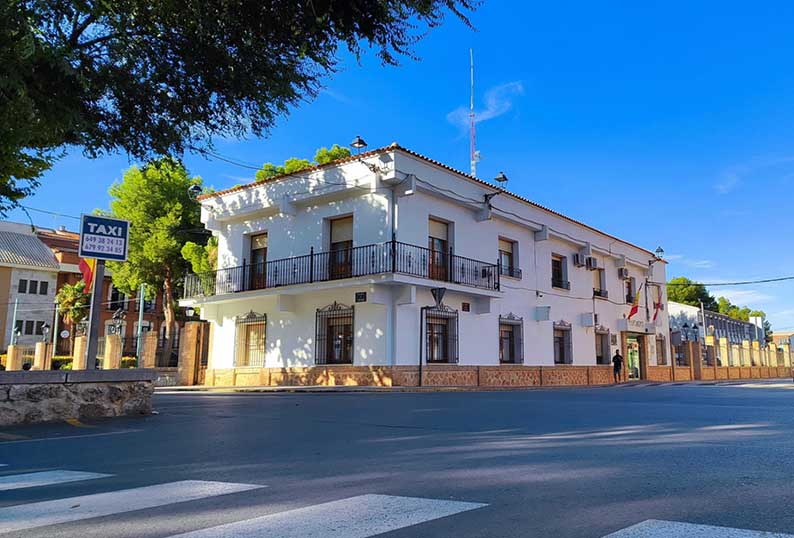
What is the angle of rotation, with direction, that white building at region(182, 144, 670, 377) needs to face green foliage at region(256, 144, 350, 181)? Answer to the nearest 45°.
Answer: approximately 180°

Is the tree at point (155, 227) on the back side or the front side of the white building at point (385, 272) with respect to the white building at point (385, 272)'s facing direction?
on the back side

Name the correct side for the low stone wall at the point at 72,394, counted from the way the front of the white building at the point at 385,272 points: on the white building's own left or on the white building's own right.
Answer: on the white building's own right

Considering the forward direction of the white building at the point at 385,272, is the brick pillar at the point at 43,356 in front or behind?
behind

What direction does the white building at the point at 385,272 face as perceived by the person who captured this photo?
facing the viewer and to the right of the viewer

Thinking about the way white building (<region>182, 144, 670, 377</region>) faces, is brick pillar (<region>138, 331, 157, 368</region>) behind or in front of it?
behind

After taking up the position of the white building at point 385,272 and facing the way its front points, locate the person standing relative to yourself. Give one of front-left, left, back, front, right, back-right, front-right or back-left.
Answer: left

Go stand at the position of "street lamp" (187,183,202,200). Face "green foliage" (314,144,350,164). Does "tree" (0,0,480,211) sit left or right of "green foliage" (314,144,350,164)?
right

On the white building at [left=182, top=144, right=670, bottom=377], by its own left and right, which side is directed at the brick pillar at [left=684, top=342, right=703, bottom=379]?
left
